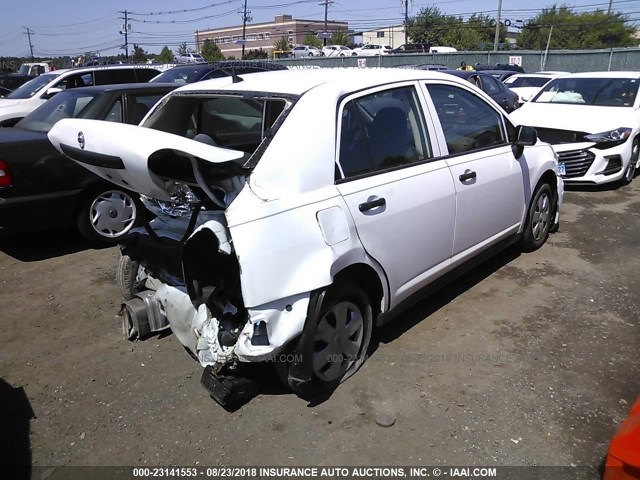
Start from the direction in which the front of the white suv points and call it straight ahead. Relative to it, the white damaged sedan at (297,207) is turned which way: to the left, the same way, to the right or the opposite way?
the opposite way

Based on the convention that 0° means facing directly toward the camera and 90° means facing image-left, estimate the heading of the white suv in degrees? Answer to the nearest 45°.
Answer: approximately 45°

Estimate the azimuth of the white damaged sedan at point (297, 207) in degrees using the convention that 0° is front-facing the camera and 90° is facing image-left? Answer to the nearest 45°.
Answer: approximately 225°

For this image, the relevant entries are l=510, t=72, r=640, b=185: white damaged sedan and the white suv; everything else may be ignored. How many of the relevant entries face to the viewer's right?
0

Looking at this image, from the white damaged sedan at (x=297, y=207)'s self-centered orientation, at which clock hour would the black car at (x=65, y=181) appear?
The black car is roughly at 9 o'clock from the white damaged sedan.

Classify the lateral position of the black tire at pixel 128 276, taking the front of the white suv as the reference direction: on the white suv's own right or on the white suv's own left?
on the white suv's own left

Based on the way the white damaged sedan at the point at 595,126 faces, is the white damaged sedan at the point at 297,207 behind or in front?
in front

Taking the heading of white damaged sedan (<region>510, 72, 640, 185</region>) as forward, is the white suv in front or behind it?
in front

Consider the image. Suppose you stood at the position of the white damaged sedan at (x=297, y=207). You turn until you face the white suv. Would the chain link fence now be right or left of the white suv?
right

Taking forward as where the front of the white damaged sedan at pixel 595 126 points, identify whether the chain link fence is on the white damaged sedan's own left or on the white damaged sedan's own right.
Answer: on the white damaged sedan's own right

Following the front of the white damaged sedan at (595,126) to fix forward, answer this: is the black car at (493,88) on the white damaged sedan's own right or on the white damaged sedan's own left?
on the white damaged sedan's own right

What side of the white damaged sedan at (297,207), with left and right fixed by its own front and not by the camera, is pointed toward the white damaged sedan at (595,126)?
front

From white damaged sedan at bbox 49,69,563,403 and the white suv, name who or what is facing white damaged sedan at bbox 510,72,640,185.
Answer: white damaged sedan at bbox 49,69,563,403
